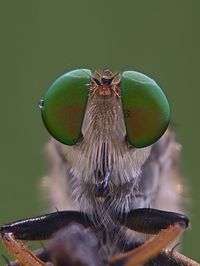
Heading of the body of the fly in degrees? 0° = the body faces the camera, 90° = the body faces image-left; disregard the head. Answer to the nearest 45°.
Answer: approximately 0°
